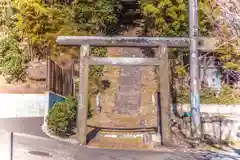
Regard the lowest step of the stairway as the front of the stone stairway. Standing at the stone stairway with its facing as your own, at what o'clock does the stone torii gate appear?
The stone torii gate is roughly at 12 o'clock from the stone stairway.

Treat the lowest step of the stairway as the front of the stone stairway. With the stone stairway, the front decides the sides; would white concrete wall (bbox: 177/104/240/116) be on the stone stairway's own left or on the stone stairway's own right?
on the stone stairway's own left

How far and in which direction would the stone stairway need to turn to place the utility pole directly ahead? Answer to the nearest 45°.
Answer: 0° — it already faces it

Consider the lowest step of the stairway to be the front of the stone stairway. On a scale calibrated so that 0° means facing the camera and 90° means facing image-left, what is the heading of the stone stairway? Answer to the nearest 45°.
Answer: approximately 0°

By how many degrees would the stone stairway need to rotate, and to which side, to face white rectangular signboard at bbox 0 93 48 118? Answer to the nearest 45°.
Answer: approximately 45° to its right

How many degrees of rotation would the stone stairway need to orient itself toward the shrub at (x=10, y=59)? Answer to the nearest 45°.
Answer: approximately 90° to its right
